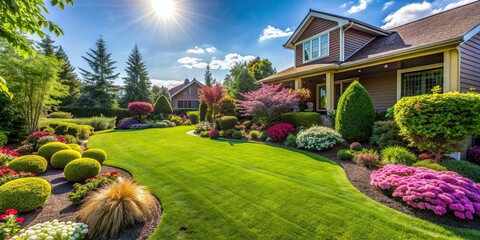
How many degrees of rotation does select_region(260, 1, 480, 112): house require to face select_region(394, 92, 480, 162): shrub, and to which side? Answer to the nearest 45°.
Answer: approximately 45° to its left

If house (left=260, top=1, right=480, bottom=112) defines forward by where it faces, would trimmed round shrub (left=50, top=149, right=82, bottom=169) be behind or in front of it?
in front

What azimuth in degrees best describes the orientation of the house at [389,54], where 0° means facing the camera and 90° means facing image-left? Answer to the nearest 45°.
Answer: approximately 45°

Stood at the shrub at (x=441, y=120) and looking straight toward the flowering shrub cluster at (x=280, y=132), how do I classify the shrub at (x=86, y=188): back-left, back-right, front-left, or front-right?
front-left

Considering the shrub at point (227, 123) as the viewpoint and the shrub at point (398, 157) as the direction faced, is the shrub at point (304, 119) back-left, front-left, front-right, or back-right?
front-left

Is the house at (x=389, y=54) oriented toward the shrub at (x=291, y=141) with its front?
yes

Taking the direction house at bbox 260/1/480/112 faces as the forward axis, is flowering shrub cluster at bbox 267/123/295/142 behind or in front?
in front

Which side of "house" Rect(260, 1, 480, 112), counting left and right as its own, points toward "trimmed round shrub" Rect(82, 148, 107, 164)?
front

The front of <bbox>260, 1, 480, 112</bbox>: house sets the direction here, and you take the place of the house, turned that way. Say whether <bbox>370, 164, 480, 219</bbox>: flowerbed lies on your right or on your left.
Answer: on your left

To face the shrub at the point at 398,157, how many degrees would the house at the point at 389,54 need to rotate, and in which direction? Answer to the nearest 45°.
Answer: approximately 45° to its left

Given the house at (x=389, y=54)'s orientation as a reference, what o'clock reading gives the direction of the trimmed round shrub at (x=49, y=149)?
The trimmed round shrub is roughly at 12 o'clock from the house.

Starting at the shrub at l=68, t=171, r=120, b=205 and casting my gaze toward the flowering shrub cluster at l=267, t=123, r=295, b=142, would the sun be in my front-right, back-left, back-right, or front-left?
front-left

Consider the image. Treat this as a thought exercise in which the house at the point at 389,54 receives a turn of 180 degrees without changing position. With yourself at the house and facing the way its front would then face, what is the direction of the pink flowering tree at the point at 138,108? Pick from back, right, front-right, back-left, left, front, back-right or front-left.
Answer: back-left

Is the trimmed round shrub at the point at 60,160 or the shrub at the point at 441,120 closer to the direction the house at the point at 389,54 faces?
the trimmed round shrub

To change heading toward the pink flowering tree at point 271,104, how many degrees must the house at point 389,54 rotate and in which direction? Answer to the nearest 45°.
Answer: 0° — it already faces it

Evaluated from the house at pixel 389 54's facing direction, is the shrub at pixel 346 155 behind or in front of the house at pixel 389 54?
in front

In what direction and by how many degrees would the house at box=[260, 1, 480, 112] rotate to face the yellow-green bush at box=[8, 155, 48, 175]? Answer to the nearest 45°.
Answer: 0° — it already faces it
